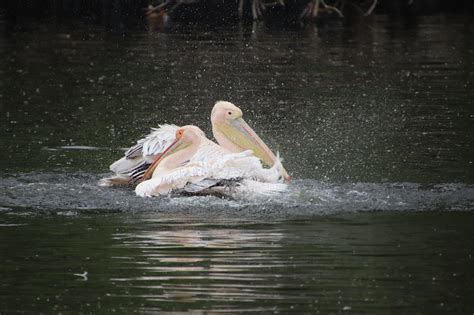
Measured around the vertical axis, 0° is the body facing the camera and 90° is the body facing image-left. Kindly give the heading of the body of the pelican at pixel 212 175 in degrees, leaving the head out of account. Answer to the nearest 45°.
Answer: approximately 90°
